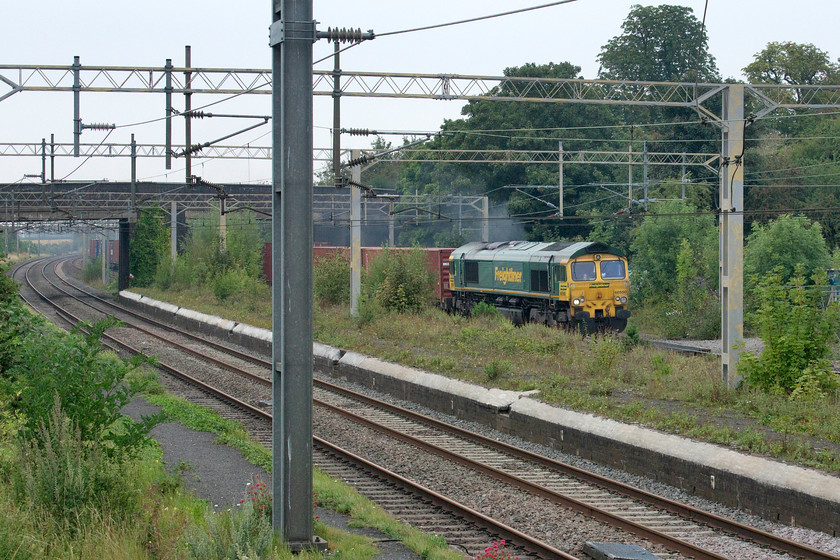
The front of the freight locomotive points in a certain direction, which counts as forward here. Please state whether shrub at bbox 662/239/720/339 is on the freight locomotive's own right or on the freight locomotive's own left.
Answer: on the freight locomotive's own left

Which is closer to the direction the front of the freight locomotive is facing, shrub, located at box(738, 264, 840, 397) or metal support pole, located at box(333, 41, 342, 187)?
the shrub

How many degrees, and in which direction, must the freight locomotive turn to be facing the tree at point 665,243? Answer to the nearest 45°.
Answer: approximately 90° to its left

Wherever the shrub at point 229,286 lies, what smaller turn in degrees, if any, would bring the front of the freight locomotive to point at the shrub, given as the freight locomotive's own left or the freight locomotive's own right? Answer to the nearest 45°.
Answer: approximately 180°

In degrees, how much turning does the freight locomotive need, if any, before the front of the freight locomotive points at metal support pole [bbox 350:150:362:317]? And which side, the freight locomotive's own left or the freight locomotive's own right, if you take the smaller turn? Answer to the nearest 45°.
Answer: approximately 135° to the freight locomotive's own right

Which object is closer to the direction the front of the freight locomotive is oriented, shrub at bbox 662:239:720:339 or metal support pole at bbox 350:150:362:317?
the shrub

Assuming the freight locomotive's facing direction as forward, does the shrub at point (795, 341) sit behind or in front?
in front

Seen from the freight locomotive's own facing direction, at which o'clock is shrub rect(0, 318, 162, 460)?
The shrub is roughly at 2 o'clock from the freight locomotive.

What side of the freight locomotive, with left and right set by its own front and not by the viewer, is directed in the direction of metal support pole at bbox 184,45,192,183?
right

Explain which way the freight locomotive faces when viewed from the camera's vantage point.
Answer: facing the viewer and to the right of the viewer

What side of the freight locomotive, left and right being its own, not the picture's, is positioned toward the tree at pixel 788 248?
left

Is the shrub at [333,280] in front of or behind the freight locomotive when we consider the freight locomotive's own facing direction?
behind

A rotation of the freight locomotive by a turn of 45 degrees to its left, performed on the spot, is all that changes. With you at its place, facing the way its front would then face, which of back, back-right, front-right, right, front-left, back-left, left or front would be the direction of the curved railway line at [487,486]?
right
